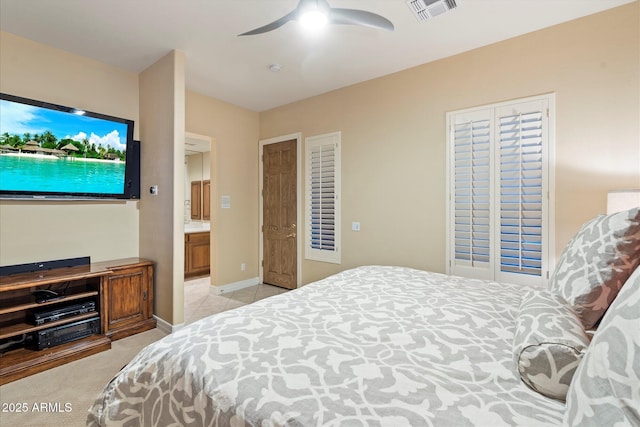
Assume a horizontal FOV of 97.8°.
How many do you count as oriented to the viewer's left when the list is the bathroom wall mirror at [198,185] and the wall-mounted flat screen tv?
0

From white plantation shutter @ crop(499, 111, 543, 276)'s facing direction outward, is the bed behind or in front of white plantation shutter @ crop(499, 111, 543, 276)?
in front

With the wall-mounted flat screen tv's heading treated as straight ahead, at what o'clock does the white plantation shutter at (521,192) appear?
The white plantation shutter is roughly at 12 o'clock from the wall-mounted flat screen tv.

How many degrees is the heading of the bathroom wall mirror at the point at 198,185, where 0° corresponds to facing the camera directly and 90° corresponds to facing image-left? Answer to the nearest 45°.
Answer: approximately 315°

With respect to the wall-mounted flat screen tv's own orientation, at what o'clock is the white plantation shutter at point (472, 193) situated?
The white plantation shutter is roughly at 12 o'clock from the wall-mounted flat screen tv.

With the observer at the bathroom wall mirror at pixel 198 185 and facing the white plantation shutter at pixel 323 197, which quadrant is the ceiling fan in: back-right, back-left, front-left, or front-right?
front-right

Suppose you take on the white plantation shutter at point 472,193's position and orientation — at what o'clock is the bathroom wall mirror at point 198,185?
The bathroom wall mirror is roughly at 2 o'clock from the white plantation shutter.

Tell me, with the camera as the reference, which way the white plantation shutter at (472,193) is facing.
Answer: facing the viewer and to the left of the viewer

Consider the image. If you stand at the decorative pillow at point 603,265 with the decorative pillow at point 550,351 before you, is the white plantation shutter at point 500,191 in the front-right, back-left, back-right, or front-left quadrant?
back-right

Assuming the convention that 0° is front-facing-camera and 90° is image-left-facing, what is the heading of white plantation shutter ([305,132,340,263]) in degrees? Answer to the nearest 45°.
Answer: approximately 45°

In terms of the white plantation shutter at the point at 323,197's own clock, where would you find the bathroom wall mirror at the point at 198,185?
The bathroom wall mirror is roughly at 3 o'clock from the white plantation shutter.

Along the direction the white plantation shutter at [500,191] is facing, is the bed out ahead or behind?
ahead

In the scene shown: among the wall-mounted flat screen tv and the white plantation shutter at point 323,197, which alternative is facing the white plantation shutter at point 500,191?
the wall-mounted flat screen tv

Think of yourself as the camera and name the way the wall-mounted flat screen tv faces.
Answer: facing the viewer and to the right of the viewer

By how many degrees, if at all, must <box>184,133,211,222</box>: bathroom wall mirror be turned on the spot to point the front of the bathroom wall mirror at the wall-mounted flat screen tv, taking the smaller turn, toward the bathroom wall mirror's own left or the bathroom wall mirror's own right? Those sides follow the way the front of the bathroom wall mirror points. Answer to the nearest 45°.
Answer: approximately 45° to the bathroom wall mirror's own right
